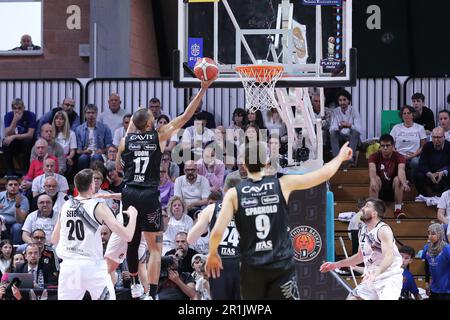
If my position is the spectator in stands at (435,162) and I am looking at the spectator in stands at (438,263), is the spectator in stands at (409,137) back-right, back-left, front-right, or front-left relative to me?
back-right

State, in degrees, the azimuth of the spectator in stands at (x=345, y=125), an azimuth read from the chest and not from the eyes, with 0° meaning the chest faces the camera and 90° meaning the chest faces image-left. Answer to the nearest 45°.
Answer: approximately 0°

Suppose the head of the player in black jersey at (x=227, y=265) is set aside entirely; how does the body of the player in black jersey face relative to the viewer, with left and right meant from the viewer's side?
facing away from the viewer

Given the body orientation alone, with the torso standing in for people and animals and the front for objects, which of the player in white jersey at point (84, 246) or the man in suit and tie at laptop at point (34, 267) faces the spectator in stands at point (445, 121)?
the player in white jersey

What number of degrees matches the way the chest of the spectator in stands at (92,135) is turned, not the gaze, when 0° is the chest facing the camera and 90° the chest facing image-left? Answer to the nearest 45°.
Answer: approximately 0°

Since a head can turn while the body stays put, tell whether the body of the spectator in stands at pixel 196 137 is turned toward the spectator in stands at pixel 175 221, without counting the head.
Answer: yes
